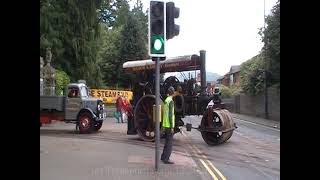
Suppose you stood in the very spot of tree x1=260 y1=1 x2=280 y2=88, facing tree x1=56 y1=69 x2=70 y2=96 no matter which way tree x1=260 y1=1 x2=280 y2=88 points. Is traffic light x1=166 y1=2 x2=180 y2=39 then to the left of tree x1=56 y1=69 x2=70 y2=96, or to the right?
left

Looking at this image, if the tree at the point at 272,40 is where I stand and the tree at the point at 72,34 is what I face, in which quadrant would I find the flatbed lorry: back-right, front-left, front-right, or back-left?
front-left

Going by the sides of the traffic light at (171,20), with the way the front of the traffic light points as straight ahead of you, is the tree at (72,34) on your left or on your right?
on your left

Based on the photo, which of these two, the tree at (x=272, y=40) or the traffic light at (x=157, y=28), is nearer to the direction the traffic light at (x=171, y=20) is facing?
the tree

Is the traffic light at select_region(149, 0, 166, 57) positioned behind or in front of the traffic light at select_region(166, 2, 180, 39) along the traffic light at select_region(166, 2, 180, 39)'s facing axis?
behind

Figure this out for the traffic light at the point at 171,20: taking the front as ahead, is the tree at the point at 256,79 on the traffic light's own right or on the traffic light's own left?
on the traffic light's own left

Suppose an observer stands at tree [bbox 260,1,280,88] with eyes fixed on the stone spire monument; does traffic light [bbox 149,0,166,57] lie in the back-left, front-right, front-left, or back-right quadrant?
front-left
